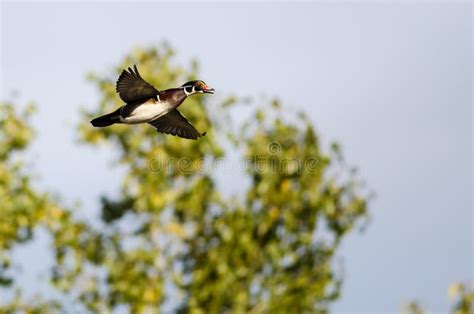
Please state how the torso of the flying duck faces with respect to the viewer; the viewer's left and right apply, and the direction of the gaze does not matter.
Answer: facing to the right of the viewer
